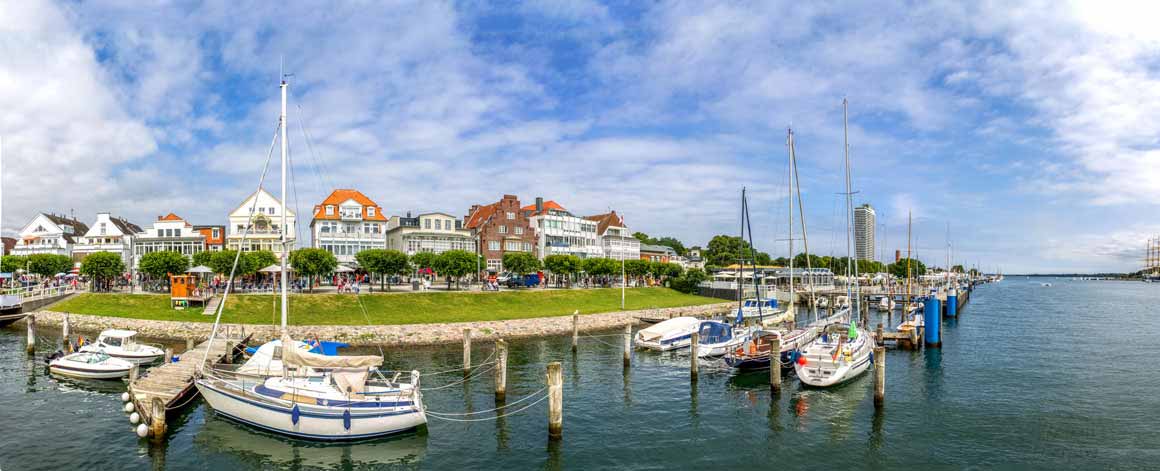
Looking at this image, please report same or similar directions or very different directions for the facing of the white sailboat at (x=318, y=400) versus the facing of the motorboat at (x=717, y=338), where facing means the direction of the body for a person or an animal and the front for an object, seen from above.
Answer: very different directions

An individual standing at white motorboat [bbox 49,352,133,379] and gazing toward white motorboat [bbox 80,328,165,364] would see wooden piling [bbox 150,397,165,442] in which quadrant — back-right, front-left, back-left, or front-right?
back-right

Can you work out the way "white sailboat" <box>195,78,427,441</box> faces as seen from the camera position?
facing to the left of the viewer

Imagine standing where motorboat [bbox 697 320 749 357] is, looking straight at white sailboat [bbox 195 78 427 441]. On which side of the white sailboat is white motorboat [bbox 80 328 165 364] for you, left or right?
right
